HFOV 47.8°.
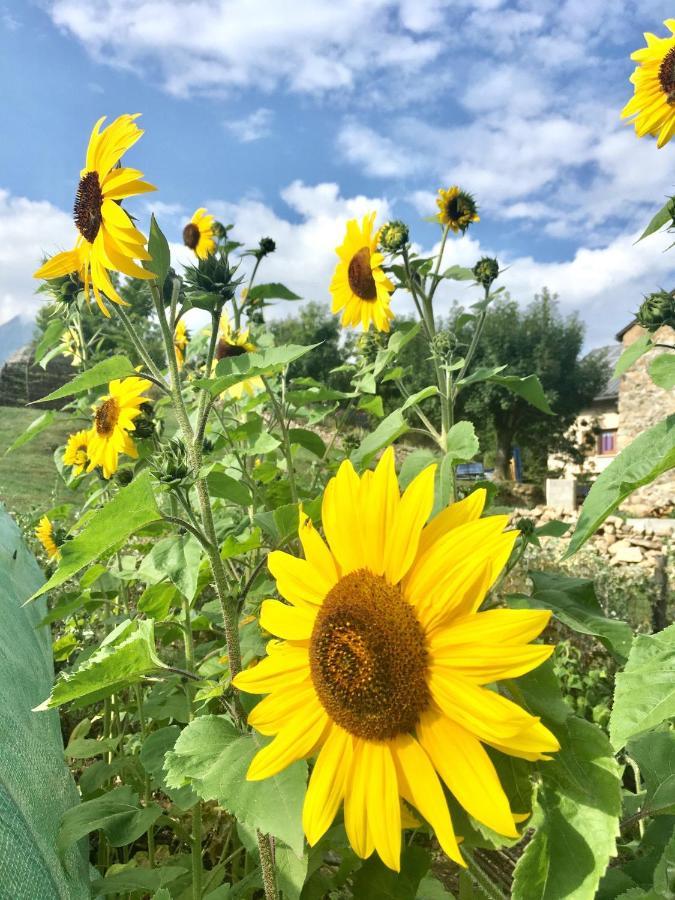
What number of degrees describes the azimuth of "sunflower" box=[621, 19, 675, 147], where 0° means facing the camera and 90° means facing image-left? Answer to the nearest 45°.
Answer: approximately 0°

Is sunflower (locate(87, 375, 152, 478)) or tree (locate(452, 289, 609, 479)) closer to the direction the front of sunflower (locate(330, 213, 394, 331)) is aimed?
the sunflower

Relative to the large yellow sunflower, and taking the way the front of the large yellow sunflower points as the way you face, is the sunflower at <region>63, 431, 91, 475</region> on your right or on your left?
on your right

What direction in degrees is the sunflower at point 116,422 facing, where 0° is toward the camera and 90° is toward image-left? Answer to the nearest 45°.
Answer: approximately 45°

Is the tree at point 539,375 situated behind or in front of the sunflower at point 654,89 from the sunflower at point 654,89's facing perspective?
behind

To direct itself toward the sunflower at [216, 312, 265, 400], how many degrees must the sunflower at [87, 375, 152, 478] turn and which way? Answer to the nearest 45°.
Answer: approximately 180°

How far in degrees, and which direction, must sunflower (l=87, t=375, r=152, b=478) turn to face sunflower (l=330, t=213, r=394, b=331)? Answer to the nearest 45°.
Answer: approximately 135° to its left

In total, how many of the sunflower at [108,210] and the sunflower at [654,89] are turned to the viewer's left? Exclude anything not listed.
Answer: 1

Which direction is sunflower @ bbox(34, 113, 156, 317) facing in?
to the viewer's left

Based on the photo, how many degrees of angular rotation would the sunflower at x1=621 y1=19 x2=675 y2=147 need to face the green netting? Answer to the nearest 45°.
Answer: approximately 45° to its right

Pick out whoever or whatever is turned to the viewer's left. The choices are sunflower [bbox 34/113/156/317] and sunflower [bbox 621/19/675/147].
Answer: sunflower [bbox 34/113/156/317]
